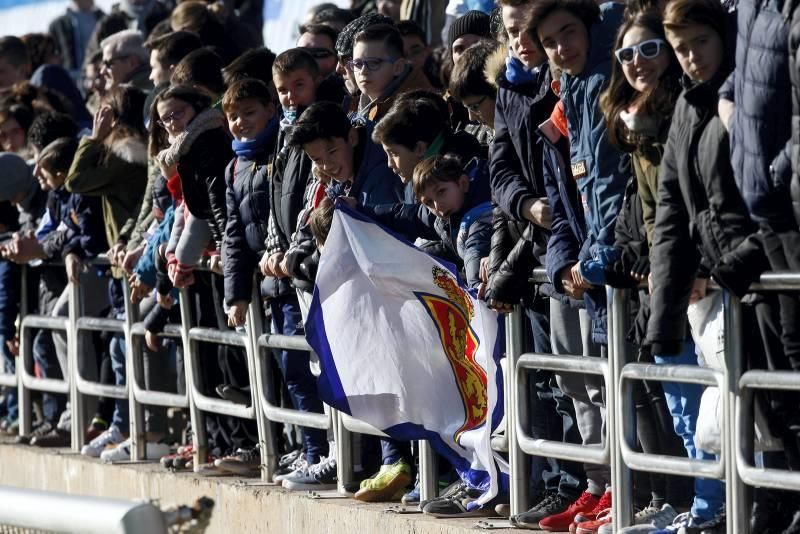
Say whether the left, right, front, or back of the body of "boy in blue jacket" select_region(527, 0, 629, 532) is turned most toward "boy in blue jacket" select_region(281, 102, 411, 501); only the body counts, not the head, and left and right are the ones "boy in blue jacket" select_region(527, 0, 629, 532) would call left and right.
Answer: right

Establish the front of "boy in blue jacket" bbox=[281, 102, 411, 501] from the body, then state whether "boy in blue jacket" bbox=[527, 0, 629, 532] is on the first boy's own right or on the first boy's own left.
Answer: on the first boy's own left

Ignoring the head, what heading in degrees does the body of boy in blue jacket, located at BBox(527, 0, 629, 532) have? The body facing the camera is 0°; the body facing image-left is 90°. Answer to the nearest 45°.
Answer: approximately 45°

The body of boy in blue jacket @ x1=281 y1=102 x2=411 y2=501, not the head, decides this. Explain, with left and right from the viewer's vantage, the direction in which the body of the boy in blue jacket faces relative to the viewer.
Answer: facing the viewer and to the left of the viewer

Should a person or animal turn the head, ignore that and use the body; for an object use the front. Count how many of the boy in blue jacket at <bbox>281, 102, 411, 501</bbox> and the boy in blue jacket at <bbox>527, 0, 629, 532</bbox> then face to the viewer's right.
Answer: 0

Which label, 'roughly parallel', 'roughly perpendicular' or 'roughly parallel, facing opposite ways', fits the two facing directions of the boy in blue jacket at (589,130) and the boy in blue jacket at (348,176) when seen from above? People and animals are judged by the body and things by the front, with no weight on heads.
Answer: roughly parallel
